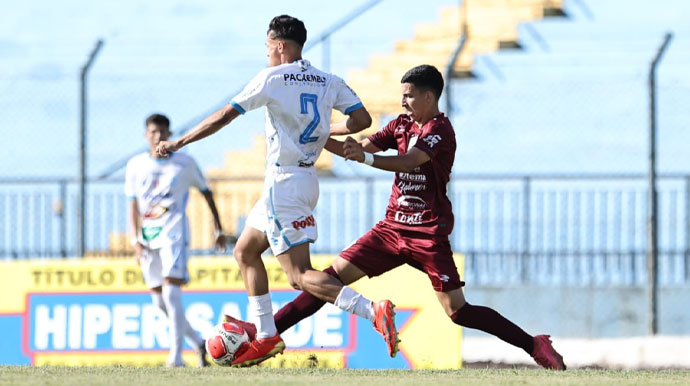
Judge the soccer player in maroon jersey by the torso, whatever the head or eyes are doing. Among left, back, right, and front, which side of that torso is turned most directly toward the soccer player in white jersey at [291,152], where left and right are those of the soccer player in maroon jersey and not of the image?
front

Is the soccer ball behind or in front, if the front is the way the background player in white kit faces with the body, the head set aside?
in front

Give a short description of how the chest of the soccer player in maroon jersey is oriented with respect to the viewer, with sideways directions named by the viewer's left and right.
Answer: facing the viewer and to the left of the viewer

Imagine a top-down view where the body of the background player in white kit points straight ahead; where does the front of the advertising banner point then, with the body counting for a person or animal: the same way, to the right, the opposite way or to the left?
the same way

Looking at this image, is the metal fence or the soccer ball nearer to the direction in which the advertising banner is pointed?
the soccer ball

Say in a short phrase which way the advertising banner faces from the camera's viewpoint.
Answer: facing the viewer

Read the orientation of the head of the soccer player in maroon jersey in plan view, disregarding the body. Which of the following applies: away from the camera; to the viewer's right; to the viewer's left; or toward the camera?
to the viewer's left

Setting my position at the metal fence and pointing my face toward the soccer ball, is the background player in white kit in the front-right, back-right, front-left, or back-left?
front-right

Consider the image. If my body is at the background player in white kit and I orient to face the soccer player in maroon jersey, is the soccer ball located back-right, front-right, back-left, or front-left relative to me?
front-right

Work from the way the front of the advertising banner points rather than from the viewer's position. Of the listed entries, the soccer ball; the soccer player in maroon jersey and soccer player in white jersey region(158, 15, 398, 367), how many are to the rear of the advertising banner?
0

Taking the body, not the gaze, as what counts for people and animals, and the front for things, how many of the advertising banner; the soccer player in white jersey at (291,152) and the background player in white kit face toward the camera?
2

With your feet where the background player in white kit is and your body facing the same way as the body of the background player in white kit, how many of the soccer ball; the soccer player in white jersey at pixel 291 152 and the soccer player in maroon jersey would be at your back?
0

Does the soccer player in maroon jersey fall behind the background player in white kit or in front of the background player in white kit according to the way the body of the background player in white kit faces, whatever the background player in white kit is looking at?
in front

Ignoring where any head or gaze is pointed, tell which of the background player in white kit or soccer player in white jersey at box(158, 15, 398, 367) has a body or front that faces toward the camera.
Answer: the background player in white kit
